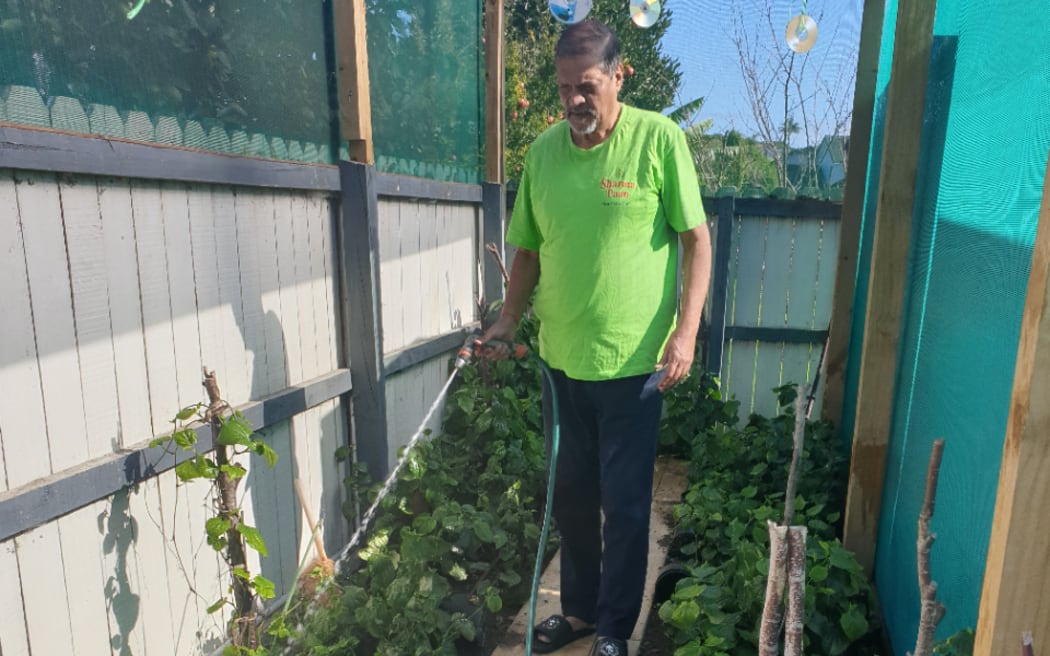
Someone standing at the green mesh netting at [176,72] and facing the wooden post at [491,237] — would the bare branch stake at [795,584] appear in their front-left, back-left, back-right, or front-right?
back-right

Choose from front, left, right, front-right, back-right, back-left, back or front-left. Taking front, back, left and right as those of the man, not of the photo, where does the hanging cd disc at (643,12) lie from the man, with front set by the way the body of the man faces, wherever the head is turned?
back-right

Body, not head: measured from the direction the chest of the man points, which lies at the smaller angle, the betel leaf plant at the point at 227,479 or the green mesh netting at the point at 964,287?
the betel leaf plant

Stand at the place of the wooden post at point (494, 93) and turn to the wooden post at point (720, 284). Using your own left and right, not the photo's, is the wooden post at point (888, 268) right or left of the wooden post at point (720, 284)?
right

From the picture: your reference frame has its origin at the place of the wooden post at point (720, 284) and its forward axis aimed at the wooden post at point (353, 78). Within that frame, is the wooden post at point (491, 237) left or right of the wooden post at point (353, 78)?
right

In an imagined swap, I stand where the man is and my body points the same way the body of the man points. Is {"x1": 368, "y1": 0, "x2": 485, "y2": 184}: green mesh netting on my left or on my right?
on my right

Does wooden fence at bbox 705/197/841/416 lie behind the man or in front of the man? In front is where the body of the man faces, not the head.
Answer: behind

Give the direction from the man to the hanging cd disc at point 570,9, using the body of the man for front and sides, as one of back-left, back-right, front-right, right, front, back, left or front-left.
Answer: back-right

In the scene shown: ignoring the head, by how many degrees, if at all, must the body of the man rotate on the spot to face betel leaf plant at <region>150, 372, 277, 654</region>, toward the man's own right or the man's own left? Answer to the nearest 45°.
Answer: approximately 45° to the man's own right

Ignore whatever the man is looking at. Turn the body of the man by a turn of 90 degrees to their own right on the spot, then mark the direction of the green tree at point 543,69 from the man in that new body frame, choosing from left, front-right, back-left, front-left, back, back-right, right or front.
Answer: front-right
